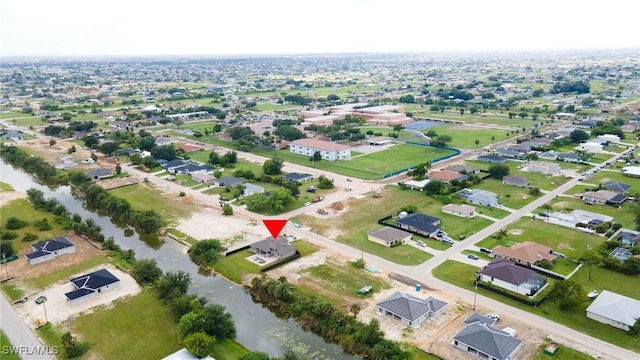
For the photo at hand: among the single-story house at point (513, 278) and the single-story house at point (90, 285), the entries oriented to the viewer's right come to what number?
0

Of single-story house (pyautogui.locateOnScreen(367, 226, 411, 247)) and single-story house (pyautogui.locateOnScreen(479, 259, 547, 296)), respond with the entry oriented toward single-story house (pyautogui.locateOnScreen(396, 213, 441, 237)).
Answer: single-story house (pyautogui.locateOnScreen(479, 259, 547, 296))

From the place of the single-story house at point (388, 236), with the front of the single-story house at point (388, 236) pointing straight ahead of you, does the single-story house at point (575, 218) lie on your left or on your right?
on your left

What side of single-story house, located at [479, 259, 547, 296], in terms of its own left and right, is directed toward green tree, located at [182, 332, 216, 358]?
left

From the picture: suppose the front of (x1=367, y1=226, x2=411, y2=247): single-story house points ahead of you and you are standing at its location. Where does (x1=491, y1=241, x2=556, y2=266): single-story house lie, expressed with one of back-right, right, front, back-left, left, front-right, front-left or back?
front-left

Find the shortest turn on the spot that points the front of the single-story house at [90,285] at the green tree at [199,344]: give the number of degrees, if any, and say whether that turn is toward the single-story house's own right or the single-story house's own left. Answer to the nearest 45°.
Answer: approximately 45° to the single-story house's own left

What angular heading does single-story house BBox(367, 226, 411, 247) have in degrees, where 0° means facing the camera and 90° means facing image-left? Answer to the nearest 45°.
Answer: approximately 315°

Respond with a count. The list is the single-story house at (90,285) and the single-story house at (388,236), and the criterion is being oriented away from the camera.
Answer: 0

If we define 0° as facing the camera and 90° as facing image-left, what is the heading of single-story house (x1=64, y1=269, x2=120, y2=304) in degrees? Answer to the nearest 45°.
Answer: approximately 45°

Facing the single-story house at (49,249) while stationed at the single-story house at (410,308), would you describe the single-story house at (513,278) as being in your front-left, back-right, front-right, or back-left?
back-right

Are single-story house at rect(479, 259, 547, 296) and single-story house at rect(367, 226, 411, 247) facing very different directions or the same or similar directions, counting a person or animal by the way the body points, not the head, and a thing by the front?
very different directions
